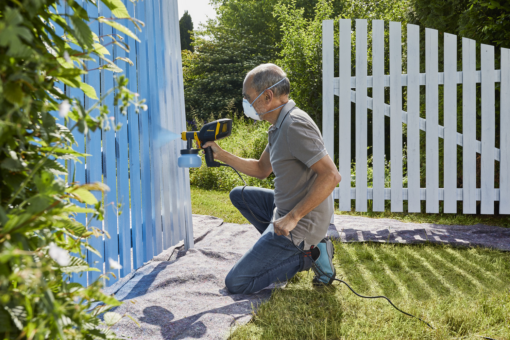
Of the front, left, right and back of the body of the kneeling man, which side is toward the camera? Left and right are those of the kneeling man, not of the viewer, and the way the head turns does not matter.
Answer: left

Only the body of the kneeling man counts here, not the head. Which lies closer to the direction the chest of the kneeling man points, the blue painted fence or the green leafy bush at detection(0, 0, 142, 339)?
the blue painted fence

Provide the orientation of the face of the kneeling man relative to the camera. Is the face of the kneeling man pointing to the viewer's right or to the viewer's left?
to the viewer's left

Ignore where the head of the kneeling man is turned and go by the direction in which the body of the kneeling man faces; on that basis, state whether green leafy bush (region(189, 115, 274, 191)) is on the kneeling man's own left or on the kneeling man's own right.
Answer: on the kneeling man's own right

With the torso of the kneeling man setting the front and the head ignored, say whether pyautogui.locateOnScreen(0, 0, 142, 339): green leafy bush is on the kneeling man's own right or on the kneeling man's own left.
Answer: on the kneeling man's own left
